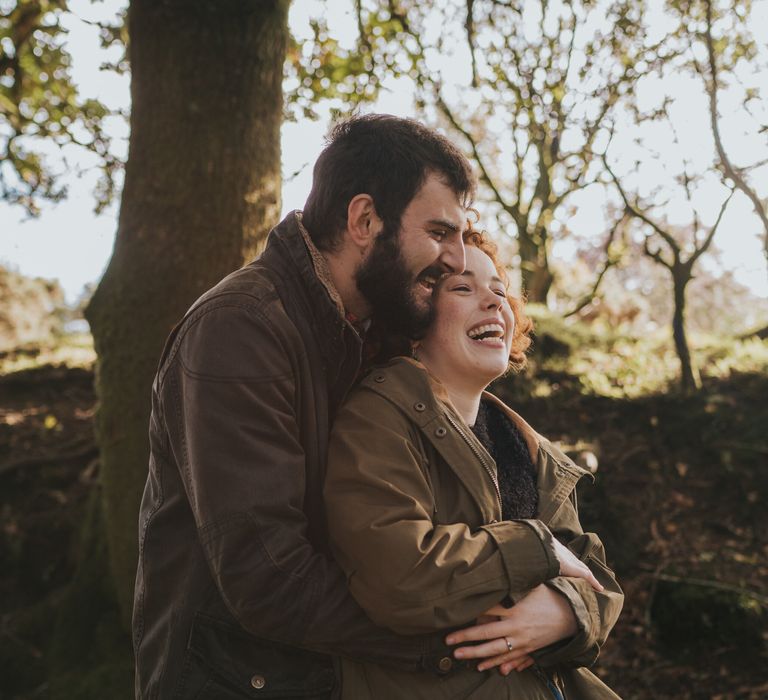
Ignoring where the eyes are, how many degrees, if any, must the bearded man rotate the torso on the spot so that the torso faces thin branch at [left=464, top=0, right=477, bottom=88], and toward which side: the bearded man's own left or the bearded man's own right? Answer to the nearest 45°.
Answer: approximately 90° to the bearded man's own left

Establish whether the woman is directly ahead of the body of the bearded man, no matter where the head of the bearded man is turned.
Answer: yes

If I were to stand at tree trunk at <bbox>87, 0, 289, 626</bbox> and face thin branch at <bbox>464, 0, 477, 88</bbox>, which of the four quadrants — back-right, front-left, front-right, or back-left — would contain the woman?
back-right

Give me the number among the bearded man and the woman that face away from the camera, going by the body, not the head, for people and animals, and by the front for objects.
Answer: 0

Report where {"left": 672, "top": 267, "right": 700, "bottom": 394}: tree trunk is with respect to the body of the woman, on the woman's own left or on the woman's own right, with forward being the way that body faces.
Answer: on the woman's own left

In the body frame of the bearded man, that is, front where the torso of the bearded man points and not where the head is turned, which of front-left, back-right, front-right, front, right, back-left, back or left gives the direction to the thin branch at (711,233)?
front-left

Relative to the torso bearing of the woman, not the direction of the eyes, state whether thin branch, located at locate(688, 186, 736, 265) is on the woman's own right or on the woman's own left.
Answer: on the woman's own left
